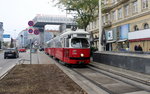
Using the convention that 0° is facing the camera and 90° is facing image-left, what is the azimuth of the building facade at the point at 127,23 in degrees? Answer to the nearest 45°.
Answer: approximately 45°

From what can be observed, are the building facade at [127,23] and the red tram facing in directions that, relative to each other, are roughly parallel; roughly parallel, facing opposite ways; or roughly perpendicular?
roughly perpendicular

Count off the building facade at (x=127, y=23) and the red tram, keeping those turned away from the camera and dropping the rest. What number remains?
0

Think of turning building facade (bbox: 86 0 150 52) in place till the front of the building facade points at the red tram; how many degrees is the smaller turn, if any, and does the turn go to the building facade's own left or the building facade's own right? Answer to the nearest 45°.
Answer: approximately 45° to the building facade's own left

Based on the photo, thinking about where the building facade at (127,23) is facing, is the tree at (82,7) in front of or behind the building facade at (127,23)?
in front

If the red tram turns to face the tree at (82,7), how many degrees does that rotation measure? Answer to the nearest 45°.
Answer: approximately 135° to its left

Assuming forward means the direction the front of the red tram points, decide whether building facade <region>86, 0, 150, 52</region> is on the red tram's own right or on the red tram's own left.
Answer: on the red tram's own left
